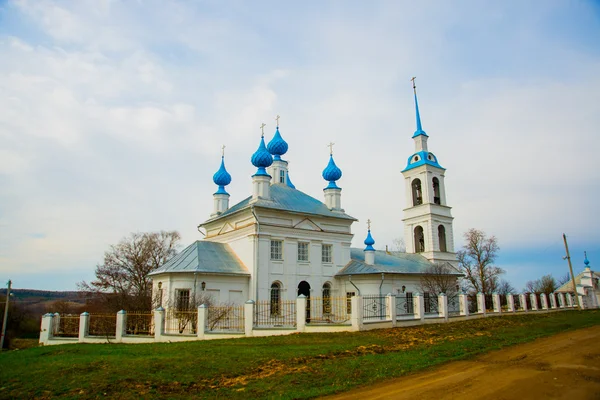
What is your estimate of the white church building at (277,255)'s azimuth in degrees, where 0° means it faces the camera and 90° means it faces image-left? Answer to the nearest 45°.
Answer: approximately 225°
